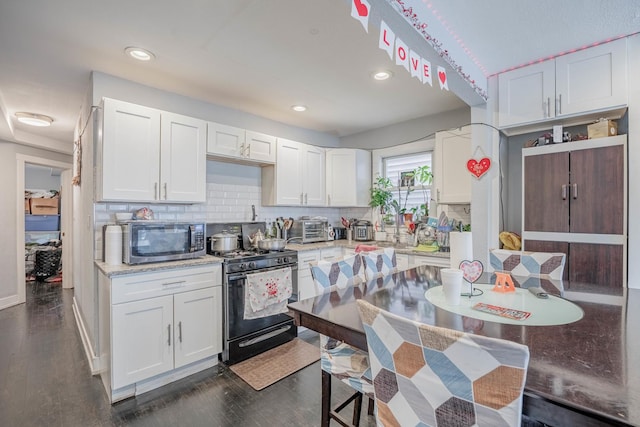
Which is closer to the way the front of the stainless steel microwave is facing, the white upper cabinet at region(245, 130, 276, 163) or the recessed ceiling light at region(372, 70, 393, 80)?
the recessed ceiling light

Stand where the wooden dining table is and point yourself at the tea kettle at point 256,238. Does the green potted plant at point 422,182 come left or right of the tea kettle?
right

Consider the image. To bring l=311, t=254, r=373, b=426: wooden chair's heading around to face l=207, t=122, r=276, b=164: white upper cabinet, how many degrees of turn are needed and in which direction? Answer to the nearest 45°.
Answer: approximately 180°

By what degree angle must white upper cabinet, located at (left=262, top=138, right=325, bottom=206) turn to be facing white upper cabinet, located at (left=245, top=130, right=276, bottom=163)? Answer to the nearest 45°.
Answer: approximately 90° to its right

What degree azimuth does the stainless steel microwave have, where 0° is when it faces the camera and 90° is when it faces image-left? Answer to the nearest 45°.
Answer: approximately 315°

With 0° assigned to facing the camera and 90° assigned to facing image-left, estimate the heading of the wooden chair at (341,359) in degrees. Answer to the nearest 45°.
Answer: approximately 315°
